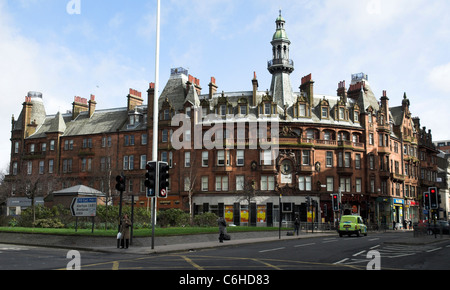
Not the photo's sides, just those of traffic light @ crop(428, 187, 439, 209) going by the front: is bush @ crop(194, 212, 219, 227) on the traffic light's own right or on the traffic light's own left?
on the traffic light's own right

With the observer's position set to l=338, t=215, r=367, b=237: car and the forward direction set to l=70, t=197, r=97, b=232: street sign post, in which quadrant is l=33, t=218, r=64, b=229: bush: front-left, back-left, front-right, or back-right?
front-right

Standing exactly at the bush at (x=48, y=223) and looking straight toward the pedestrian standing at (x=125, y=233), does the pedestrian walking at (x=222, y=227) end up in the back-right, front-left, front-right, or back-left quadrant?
front-left

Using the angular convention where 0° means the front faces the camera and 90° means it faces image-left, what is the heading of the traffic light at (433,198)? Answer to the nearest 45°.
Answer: approximately 0°

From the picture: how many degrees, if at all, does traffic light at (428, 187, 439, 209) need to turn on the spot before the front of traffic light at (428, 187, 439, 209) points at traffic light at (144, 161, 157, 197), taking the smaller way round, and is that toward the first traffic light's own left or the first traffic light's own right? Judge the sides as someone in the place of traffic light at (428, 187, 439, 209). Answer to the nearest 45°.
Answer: approximately 45° to the first traffic light's own right

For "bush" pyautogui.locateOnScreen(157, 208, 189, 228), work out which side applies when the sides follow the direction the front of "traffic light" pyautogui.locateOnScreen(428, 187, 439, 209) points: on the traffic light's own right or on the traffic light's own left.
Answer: on the traffic light's own right

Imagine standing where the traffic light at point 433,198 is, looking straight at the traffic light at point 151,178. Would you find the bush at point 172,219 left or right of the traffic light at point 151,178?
right

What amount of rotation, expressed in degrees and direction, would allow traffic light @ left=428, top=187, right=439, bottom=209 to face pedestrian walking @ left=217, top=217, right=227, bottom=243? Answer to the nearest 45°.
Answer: approximately 45° to its right

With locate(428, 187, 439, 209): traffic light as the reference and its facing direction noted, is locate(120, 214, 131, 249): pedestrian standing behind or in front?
in front

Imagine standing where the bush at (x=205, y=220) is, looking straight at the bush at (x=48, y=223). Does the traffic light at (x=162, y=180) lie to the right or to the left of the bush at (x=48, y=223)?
left
